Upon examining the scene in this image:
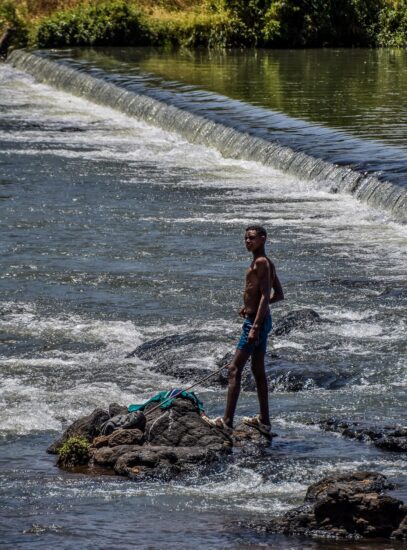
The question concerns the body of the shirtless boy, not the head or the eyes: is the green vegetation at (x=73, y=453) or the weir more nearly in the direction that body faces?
the green vegetation

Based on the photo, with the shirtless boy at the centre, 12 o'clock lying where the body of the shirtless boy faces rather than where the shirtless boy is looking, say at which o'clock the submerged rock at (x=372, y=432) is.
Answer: The submerged rock is roughly at 6 o'clock from the shirtless boy.

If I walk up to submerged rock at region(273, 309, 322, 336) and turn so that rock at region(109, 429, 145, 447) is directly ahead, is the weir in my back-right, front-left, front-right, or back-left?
back-right

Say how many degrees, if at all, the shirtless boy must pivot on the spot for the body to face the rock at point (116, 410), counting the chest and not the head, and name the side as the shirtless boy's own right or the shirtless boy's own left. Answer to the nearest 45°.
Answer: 0° — they already face it

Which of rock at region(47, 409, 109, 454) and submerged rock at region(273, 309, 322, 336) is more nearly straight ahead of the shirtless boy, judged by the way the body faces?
the rock

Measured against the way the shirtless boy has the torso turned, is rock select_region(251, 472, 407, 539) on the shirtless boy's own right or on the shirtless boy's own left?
on the shirtless boy's own left

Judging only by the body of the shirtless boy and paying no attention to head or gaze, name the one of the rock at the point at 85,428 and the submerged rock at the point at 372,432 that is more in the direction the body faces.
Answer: the rock
